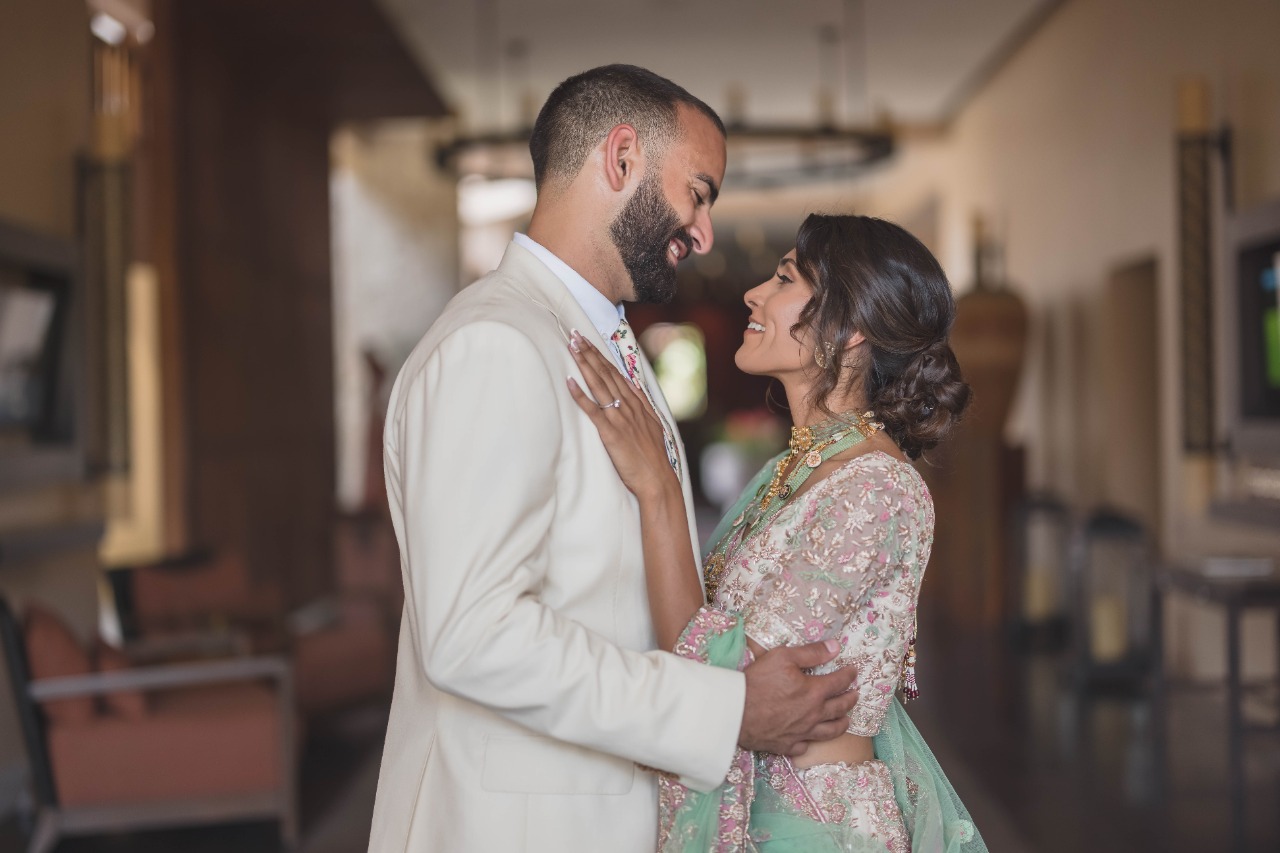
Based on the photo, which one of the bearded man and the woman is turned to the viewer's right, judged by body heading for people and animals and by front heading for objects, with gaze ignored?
the bearded man

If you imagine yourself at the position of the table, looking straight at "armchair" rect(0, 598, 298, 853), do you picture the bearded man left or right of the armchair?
left

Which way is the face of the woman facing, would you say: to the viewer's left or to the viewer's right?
to the viewer's left

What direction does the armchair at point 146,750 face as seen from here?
to the viewer's right

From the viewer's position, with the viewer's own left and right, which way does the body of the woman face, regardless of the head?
facing to the left of the viewer

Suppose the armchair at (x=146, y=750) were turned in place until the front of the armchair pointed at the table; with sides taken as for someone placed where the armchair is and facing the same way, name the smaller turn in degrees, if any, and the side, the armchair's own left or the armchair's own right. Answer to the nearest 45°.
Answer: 0° — it already faces it

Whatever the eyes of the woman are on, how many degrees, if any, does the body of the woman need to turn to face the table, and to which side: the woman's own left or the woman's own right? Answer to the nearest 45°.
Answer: approximately 135° to the woman's own right

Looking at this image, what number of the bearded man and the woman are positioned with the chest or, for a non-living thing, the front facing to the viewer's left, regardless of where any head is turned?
1

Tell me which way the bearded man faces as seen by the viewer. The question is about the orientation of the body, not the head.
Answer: to the viewer's right

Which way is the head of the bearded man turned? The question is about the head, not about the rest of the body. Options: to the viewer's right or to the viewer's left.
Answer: to the viewer's right
